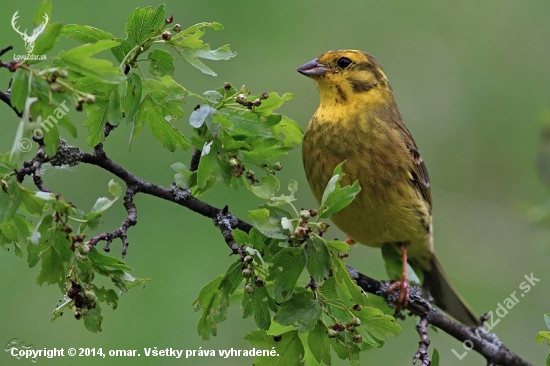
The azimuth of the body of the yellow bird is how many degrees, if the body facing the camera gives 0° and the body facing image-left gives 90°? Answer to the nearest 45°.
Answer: approximately 45°

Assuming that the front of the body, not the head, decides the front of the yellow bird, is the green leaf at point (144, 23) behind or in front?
in front

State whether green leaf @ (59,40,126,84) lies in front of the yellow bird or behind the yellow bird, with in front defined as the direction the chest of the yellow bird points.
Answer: in front
